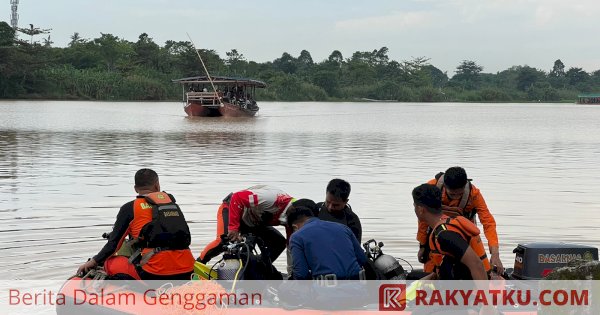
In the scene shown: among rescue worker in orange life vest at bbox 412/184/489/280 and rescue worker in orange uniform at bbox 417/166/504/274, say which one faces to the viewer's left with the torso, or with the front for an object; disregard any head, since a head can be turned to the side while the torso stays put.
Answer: rescue worker in orange life vest at bbox 412/184/489/280

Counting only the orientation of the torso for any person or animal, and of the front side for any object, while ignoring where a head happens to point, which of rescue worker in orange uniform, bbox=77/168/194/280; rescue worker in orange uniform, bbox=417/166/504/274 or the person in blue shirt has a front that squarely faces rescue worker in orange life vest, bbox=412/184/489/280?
rescue worker in orange uniform, bbox=417/166/504/274

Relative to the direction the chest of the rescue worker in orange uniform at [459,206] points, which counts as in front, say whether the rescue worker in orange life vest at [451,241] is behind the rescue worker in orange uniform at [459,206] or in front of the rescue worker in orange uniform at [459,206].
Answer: in front

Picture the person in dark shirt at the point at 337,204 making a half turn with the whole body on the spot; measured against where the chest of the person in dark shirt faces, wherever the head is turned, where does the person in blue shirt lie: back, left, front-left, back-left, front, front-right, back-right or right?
back-right

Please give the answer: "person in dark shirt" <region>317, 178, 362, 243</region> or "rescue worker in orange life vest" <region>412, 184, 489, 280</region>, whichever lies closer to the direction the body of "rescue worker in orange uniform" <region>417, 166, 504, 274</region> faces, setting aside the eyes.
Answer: the rescue worker in orange life vest

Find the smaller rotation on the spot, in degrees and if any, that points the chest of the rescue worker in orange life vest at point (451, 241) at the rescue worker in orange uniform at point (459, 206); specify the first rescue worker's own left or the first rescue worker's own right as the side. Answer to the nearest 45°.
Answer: approximately 90° to the first rescue worker's own right

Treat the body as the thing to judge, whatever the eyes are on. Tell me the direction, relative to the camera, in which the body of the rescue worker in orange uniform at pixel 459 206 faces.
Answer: toward the camera

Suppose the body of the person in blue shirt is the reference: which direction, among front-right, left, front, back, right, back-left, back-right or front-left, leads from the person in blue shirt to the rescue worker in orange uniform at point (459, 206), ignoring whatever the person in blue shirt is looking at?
right

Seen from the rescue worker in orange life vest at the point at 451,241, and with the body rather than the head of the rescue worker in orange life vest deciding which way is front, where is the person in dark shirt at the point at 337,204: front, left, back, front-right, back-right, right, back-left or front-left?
front-right

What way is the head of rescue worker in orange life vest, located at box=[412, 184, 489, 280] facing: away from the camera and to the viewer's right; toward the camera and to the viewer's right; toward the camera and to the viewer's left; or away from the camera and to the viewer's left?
away from the camera and to the viewer's left

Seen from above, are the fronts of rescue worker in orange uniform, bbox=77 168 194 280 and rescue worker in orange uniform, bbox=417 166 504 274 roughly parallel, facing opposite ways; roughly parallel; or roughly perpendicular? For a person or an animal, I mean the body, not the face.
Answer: roughly perpendicular

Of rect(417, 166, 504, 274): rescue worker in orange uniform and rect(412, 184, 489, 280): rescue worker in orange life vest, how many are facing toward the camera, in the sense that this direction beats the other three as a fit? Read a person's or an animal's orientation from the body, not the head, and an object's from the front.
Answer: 1

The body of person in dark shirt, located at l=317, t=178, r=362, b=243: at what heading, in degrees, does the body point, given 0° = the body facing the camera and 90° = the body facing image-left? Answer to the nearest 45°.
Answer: approximately 45°

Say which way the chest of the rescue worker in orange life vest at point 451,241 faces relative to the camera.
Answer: to the viewer's left

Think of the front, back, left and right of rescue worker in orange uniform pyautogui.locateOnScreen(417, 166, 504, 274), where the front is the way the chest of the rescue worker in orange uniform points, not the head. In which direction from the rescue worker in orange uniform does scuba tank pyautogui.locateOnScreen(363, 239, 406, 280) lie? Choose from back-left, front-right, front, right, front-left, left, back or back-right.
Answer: front-right

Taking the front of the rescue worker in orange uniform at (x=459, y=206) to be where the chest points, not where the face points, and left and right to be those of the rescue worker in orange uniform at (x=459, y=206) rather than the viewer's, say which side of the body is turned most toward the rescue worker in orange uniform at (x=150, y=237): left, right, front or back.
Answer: right
